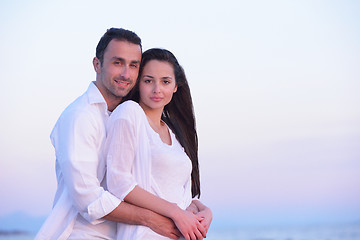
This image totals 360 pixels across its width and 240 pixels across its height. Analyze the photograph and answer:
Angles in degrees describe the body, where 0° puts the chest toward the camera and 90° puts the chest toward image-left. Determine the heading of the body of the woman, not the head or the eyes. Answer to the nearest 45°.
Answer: approximately 315°
